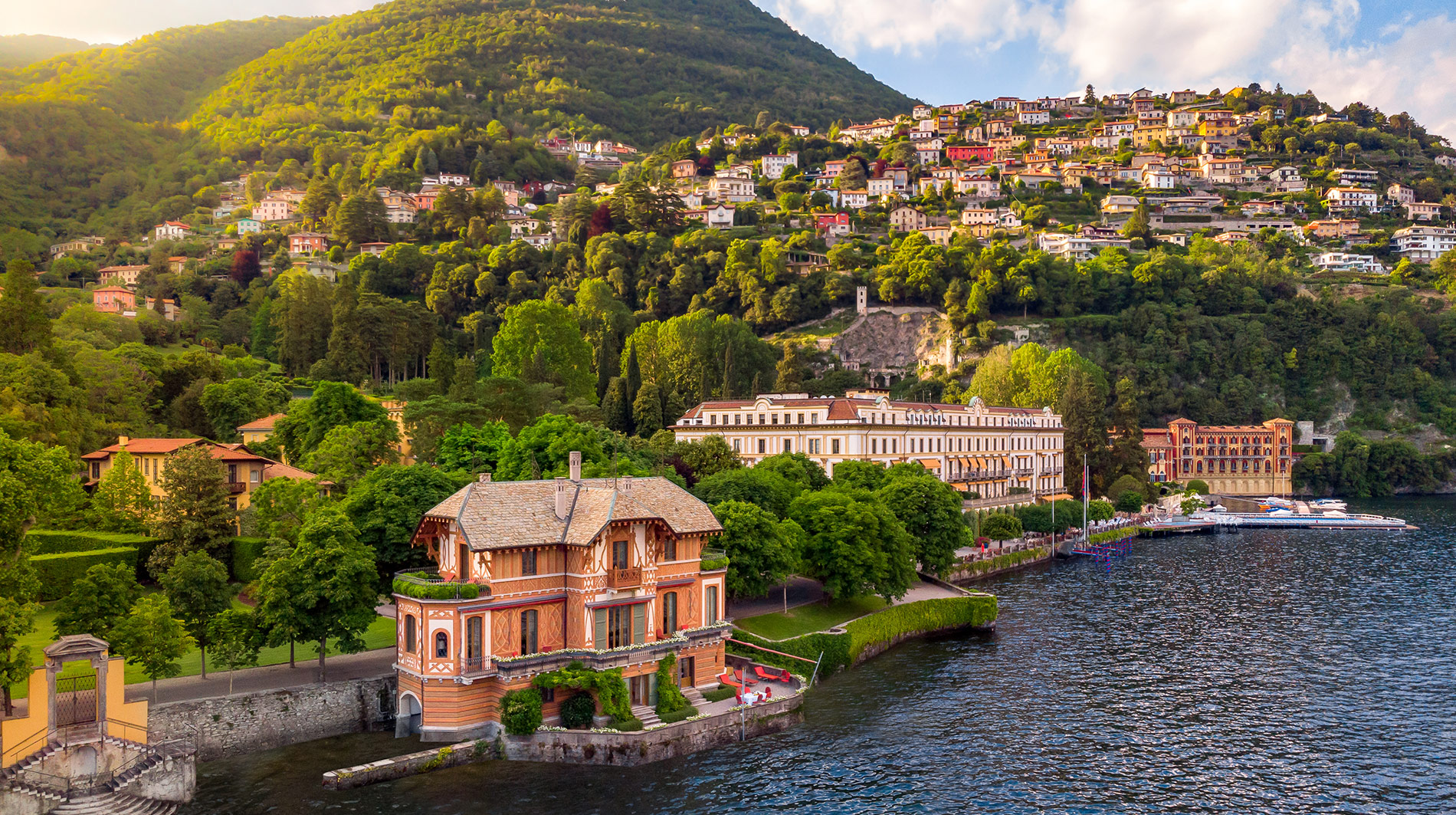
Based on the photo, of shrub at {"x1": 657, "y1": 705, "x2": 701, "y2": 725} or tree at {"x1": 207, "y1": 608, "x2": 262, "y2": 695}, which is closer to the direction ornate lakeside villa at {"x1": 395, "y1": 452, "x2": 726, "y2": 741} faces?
the shrub

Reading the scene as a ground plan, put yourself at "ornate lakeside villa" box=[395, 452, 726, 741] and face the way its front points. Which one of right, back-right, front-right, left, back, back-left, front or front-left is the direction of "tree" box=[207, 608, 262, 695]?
back-right

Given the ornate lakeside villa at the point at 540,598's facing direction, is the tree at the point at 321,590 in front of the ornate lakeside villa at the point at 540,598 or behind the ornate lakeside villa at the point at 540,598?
behind

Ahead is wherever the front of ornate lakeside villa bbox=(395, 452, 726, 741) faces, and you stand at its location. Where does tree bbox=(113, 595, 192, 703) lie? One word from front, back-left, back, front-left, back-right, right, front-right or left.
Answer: back-right

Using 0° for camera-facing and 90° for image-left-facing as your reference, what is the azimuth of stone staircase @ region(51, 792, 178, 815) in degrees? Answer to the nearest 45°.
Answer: approximately 315°

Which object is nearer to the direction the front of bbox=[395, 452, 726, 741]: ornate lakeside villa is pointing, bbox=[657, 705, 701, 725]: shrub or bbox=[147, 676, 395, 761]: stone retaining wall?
the shrub

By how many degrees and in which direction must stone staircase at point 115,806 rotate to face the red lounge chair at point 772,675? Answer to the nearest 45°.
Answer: approximately 45° to its left

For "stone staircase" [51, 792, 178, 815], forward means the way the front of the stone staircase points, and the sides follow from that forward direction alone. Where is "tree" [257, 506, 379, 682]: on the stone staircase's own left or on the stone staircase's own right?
on the stone staircase's own left

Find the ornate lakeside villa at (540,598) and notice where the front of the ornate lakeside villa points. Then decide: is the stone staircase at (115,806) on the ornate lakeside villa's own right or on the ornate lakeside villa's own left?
on the ornate lakeside villa's own right

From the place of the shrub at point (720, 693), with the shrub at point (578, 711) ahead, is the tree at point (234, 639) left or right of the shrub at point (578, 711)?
right

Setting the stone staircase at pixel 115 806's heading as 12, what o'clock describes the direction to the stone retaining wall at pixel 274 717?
The stone retaining wall is roughly at 9 o'clock from the stone staircase.

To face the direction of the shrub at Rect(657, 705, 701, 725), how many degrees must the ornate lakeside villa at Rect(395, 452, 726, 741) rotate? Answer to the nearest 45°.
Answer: approximately 45° to its left
